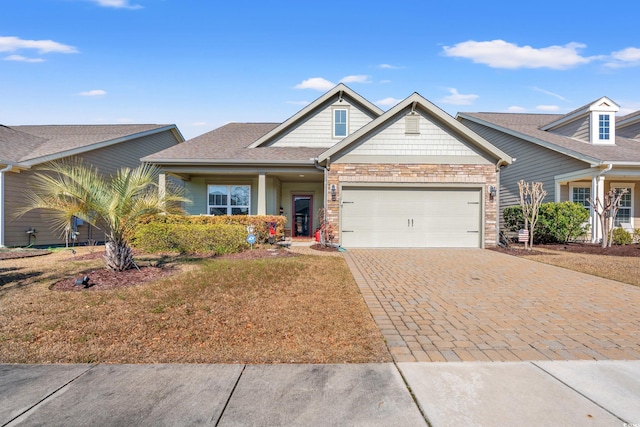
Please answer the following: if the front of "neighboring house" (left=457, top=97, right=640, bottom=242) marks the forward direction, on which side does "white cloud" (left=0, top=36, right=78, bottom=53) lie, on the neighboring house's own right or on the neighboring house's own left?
on the neighboring house's own right

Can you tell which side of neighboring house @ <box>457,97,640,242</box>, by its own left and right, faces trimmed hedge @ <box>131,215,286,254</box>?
right

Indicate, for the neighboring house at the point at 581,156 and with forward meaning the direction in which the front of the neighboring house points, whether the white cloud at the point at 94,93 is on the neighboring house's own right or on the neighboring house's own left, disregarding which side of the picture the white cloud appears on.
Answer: on the neighboring house's own right

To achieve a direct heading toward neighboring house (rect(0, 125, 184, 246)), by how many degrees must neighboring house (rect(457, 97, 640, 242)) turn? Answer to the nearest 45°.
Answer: approximately 90° to its right

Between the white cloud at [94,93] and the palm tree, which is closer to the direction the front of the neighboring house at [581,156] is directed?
the palm tree

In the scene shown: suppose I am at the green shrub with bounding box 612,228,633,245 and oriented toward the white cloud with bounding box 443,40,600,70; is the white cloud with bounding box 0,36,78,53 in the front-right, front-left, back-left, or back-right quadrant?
front-left

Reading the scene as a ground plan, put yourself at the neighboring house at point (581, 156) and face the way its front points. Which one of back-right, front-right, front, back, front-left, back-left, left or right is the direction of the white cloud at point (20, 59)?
right

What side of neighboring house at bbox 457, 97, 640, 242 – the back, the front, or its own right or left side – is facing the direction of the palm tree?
right

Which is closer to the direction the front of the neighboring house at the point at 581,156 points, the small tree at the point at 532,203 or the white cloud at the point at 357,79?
the small tree

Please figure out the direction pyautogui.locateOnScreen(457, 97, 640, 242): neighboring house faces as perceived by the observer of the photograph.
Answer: facing the viewer and to the right of the viewer
